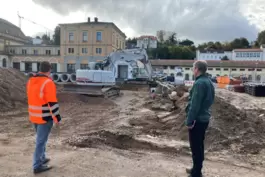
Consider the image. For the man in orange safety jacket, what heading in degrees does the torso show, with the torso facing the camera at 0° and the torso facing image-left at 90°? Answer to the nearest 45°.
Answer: approximately 225°

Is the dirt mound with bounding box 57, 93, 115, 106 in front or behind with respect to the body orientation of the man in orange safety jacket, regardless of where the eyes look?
in front

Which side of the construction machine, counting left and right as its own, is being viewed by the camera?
right

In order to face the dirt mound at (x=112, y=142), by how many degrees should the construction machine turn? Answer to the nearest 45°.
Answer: approximately 90° to its right

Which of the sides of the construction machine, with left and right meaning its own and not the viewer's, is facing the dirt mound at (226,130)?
right

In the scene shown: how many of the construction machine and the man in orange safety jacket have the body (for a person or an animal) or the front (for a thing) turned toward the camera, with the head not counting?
0
